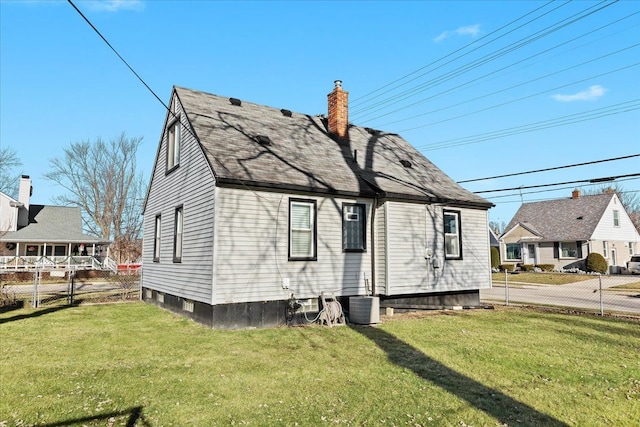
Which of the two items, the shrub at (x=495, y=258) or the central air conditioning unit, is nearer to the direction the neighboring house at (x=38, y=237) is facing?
the central air conditioning unit

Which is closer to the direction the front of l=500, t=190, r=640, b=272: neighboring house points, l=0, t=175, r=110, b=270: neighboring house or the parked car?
the neighboring house

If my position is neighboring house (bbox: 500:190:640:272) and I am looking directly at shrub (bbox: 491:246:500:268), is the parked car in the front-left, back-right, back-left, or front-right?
back-left

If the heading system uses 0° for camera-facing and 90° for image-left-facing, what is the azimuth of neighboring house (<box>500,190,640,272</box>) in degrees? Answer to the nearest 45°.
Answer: approximately 45°

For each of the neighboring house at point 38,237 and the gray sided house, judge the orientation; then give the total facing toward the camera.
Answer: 1

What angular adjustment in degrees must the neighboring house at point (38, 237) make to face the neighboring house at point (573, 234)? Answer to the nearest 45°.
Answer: approximately 45° to its left

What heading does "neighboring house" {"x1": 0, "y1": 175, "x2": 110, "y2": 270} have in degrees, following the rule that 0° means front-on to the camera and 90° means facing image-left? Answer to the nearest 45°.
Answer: approximately 0°

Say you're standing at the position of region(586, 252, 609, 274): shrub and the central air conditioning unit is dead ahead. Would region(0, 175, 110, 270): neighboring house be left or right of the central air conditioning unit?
right

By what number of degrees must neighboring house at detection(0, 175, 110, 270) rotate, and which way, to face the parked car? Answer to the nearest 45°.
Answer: approximately 45° to its left

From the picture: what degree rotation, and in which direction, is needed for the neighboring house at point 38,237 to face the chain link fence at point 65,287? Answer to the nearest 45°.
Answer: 0° — it already faces it

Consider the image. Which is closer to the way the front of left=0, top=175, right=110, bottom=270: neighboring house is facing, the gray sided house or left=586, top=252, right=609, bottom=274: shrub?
the gray sided house
